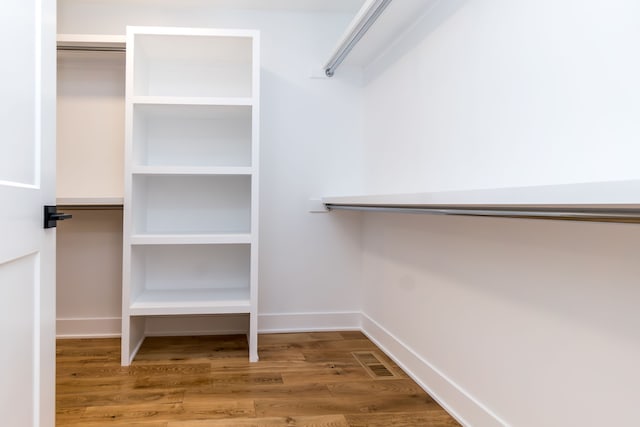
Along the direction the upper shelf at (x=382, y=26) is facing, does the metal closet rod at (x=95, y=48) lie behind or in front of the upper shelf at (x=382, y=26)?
in front

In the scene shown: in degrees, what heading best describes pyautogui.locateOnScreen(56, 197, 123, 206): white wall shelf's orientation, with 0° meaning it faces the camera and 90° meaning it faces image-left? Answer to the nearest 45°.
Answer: approximately 0°

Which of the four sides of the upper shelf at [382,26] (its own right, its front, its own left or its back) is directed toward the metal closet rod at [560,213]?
left

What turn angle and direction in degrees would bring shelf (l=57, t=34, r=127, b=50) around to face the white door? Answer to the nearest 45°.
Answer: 0° — it already faces it

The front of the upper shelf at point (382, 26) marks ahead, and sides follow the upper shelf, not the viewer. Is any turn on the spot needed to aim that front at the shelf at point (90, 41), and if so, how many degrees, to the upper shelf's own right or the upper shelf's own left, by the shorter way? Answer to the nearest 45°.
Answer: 0° — it already faces it

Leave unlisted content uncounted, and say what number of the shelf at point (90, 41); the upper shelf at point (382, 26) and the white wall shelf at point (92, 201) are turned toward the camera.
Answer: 2

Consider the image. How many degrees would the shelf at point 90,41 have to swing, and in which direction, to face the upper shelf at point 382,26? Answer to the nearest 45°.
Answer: approximately 45° to its left

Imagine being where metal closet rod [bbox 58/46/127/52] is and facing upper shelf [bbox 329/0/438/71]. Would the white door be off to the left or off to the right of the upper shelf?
right

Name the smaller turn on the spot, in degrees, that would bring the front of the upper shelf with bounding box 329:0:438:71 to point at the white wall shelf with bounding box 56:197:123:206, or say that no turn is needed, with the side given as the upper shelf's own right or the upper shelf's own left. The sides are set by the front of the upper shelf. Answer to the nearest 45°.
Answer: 0° — it already faces it

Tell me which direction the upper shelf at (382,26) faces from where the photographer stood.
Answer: facing to the left of the viewer

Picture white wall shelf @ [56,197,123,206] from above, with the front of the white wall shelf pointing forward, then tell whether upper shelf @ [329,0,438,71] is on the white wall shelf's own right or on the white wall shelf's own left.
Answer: on the white wall shelf's own left

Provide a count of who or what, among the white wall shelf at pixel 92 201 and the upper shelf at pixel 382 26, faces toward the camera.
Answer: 1
